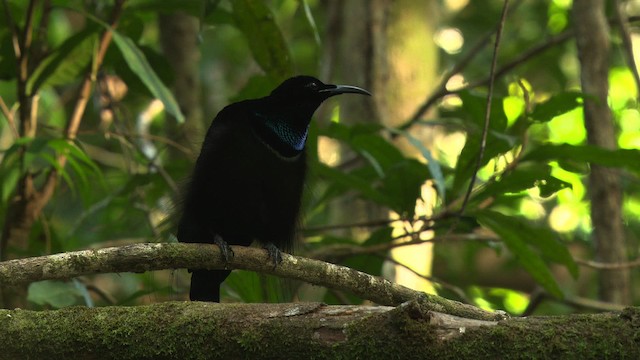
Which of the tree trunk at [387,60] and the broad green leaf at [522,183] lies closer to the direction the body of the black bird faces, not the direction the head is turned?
the broad green leaf

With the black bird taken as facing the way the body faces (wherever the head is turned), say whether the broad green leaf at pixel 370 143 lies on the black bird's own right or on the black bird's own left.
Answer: on the black bird's own left

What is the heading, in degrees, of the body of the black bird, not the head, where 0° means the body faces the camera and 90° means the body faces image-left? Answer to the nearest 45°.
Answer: approximately 315°

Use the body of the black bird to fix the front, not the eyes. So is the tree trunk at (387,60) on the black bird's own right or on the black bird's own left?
on the black bird's own left

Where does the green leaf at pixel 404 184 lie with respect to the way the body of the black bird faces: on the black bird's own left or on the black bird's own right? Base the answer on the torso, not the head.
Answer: on the black bird's own left

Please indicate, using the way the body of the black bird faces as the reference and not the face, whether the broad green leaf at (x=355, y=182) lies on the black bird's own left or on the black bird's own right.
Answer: on the black bird's own left

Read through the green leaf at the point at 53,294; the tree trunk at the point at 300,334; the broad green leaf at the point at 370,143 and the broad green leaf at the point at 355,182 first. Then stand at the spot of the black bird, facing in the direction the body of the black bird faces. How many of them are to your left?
2

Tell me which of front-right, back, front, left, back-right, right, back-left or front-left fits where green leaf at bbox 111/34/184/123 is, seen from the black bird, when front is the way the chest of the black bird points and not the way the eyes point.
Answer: back

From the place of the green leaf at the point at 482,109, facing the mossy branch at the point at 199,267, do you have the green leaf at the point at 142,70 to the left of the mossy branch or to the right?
right

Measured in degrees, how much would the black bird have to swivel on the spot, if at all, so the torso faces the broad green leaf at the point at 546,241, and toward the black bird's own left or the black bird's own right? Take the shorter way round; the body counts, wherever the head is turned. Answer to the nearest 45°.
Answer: approximately 45° to the black bird's own left
